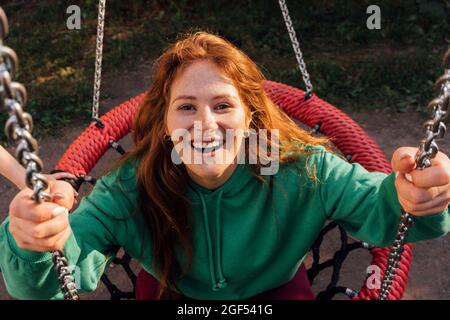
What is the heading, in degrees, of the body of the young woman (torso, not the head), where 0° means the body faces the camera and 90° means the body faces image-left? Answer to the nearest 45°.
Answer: approximately 0°
